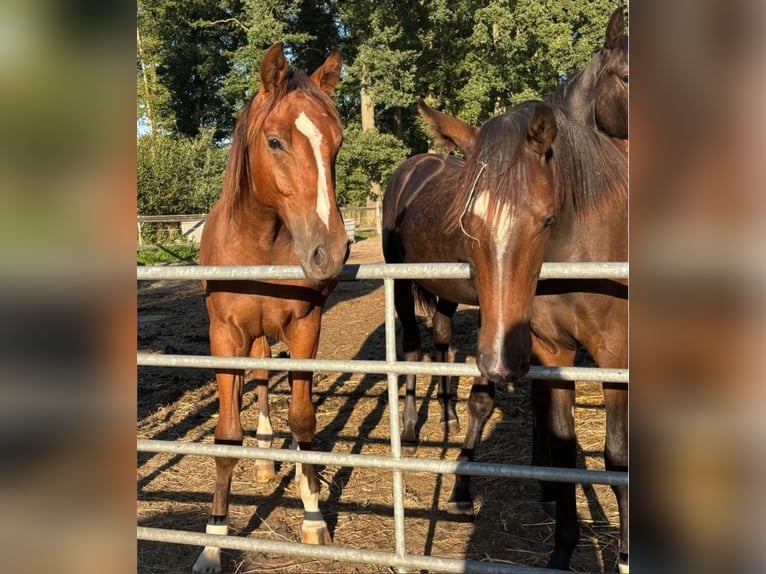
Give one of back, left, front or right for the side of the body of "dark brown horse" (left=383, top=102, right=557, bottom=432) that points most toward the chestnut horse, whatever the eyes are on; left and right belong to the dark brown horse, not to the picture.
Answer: right

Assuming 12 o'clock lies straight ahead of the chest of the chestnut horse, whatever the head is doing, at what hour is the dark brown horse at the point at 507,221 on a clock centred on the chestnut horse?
The dark brown horse is roughly at 9 o'clock from the chestnut horse.

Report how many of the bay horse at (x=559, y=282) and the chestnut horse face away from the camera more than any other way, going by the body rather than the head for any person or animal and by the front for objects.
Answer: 0

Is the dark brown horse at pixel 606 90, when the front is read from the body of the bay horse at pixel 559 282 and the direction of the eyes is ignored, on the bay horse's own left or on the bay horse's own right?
on the bay horse's own left

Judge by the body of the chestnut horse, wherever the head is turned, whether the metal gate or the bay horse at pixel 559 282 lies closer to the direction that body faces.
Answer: the metal gate

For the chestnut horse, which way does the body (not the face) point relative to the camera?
toward the camera

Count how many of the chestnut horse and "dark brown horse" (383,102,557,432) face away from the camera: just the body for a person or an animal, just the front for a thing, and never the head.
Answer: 0

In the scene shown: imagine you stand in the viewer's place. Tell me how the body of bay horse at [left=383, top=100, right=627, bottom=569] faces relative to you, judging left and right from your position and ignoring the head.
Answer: facing the viewer and to the right of the viewer
